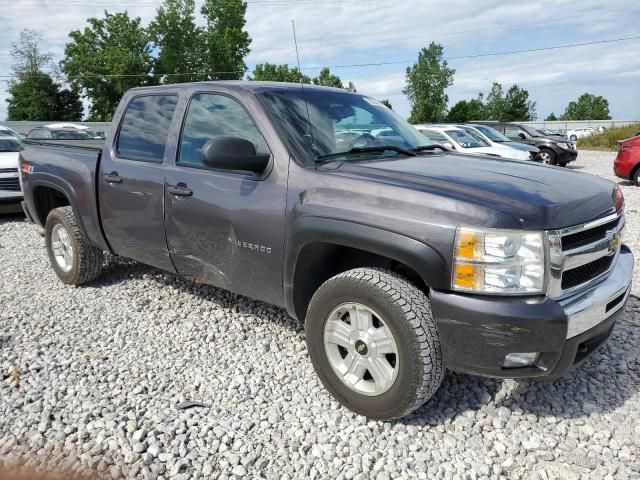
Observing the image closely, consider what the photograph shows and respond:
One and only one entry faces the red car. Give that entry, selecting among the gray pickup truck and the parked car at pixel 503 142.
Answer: the parked car

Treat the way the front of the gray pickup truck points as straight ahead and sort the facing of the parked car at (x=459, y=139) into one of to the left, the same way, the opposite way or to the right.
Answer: the same way

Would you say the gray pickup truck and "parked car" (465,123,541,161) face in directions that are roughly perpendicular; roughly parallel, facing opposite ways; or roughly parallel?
roughly parallel

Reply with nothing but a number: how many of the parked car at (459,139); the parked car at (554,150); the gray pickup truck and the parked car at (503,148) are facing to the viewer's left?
0

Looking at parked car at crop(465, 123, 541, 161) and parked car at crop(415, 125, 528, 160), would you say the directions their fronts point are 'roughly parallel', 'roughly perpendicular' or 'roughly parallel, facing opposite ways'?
roughly parallel

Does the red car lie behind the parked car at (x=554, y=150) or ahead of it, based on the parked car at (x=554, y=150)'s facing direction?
ahead

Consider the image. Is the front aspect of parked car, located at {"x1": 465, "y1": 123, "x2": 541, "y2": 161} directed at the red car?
yes

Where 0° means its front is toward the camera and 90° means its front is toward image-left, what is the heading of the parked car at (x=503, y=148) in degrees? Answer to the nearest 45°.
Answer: approximately 315°

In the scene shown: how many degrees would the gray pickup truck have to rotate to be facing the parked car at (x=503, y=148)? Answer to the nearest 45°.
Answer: approximately 135° to its left

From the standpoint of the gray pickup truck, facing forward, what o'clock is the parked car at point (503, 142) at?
The parked car is roughly at 8 o'clock from the gray pickup truck.

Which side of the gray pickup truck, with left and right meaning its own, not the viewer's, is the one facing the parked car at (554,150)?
left

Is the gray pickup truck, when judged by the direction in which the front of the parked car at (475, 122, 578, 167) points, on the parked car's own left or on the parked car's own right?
on the parked car's own right

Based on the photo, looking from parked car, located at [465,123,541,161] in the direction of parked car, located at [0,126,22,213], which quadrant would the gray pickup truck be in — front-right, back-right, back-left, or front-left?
front-left

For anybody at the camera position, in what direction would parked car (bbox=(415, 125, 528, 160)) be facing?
facing the viewer and to the right of the viewer

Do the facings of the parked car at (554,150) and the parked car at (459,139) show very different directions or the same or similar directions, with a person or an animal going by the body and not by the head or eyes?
same or similar directions
